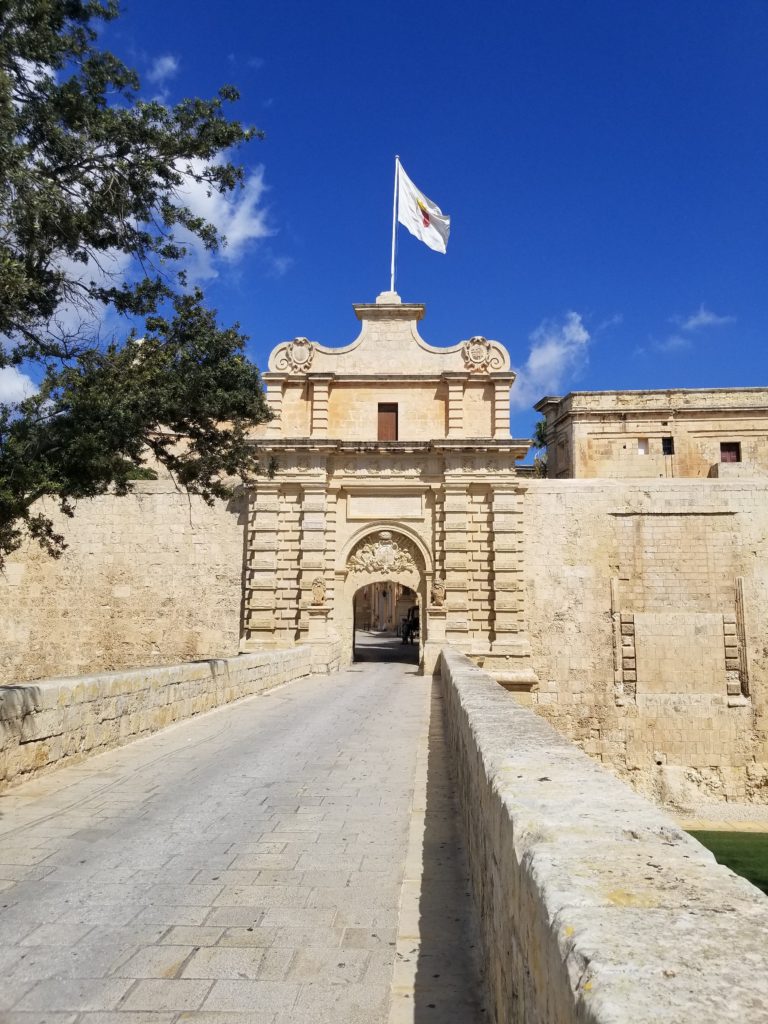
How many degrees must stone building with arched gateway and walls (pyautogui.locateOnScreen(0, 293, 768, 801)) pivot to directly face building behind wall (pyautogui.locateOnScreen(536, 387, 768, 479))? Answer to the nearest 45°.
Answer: approximately 135° to its left

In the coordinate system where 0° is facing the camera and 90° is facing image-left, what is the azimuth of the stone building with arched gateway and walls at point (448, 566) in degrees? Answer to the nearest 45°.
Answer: approximately 0°

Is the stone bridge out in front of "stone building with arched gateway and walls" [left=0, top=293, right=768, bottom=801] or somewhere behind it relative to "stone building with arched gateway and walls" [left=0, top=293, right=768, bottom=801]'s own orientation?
in front
